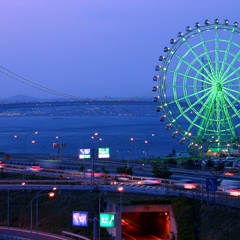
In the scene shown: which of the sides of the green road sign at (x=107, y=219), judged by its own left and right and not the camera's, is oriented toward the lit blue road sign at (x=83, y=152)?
back

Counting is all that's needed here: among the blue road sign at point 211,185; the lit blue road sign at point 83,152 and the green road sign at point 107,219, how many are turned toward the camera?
3

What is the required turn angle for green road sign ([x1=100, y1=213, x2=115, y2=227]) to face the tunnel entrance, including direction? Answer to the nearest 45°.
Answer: approximately 135° to its left

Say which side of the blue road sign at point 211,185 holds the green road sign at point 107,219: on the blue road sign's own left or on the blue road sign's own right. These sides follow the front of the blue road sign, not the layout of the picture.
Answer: on the blue road sign's own right

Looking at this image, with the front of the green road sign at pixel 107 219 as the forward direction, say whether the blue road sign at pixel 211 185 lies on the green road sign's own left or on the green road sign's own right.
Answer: on the green road sign's own left

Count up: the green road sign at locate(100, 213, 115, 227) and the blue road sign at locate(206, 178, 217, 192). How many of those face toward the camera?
2

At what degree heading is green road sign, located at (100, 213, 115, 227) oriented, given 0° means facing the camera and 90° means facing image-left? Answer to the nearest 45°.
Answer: approximately 0°

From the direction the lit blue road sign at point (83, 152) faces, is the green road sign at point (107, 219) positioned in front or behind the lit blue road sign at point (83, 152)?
in front

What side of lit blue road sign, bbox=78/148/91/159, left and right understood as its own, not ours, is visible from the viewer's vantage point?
front

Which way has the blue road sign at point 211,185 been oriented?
toward the camera
